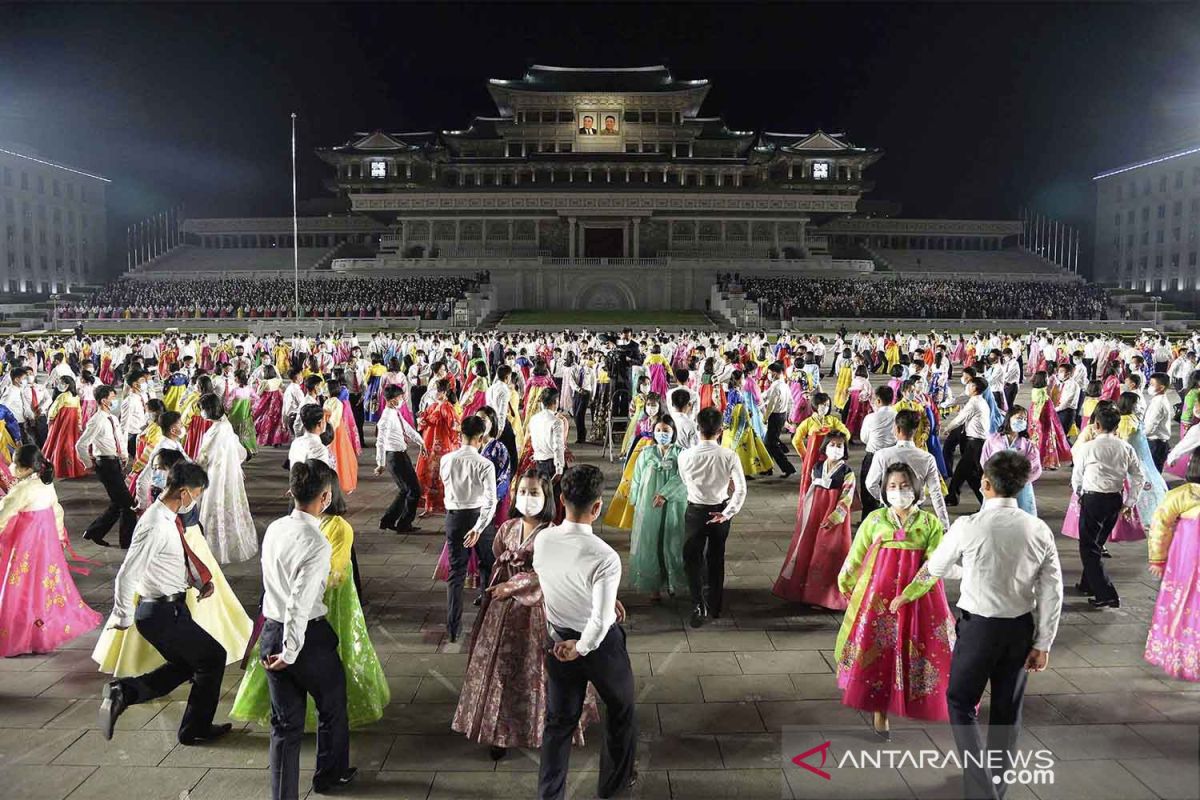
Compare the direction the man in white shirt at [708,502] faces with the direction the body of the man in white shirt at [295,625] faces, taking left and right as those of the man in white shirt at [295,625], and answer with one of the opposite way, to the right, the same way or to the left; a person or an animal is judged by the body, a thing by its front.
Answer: the same way

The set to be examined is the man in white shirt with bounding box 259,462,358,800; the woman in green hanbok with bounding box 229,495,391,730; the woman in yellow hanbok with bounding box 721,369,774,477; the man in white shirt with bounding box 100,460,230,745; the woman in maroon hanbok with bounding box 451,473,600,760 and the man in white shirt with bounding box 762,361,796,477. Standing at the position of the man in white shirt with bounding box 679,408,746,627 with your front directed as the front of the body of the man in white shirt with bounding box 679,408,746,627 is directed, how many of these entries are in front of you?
2

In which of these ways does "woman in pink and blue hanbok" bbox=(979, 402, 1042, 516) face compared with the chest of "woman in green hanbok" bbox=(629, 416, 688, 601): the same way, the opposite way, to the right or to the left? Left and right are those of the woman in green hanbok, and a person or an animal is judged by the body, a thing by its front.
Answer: the same way

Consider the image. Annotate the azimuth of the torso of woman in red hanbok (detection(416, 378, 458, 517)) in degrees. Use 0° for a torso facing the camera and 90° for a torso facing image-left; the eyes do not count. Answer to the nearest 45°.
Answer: approximately 45°

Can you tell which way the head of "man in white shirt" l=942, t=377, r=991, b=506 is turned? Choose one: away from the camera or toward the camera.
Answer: toward the camera

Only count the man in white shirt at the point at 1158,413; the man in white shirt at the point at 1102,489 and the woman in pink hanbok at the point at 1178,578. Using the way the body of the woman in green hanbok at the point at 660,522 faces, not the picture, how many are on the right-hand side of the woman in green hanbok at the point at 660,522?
0

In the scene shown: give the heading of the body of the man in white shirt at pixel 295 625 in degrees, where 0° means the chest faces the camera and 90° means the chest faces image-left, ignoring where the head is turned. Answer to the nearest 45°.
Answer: approximately 225°

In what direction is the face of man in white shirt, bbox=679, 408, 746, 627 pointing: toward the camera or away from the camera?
away from the camera

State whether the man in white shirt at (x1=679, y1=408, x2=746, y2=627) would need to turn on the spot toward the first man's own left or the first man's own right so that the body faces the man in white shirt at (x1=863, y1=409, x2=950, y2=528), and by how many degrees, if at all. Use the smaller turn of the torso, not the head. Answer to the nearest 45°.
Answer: approximately 90° to the first man's own right

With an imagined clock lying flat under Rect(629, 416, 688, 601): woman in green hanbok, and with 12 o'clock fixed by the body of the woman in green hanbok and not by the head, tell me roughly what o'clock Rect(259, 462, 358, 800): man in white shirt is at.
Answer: The man in white shirt is roughly at 1 o'clock from the woman in green hanbok.

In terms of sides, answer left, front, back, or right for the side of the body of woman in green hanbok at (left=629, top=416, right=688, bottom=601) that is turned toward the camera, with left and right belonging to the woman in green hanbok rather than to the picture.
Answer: front

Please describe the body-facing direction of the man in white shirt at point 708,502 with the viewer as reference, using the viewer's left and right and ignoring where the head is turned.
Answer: facing away from the viewer

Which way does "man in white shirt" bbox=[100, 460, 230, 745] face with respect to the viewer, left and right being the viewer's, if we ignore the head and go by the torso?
facing to the right of the viewer
